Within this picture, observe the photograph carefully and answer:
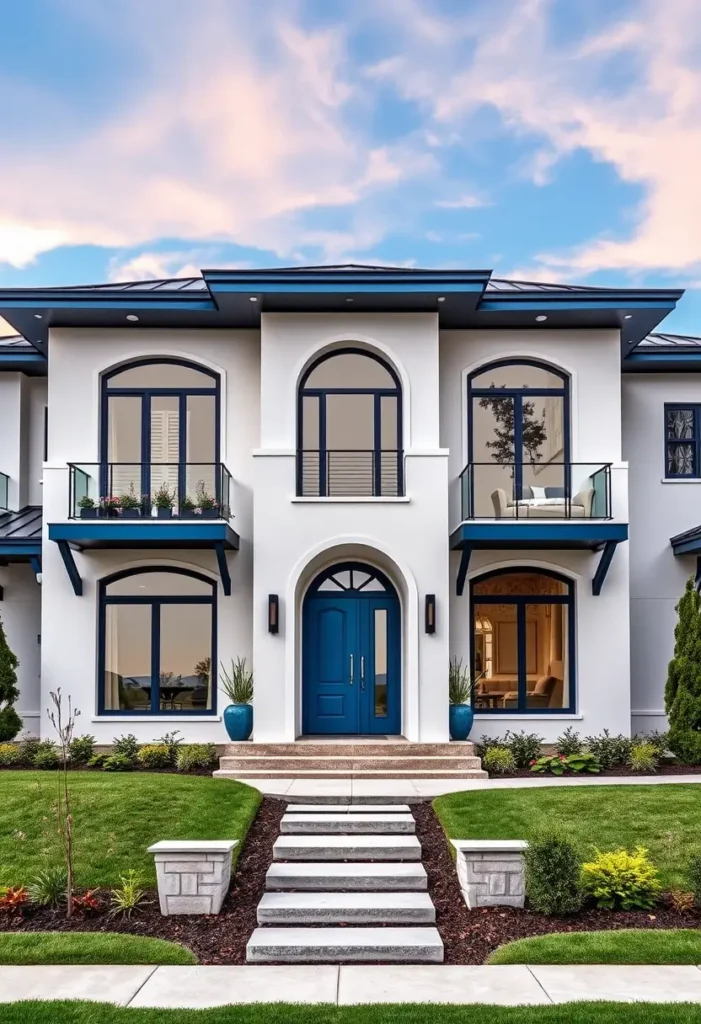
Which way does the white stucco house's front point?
toward the camera

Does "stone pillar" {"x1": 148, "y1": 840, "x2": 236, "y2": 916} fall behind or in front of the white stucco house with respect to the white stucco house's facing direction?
in front

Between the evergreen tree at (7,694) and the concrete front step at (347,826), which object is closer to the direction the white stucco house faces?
the concrete front step

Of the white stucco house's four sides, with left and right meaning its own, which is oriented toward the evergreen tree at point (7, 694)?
right

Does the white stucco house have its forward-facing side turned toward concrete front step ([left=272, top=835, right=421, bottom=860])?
yes

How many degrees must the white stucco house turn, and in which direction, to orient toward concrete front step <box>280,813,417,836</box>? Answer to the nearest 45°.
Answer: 0° — it already faces it

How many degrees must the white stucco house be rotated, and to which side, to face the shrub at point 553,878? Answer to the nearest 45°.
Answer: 0° — it already faces it

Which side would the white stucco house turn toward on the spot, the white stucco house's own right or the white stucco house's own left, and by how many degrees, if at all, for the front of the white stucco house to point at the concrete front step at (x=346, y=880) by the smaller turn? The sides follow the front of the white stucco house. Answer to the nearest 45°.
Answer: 0° — it already faces it

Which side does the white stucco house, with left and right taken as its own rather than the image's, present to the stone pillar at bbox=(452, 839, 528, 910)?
front
